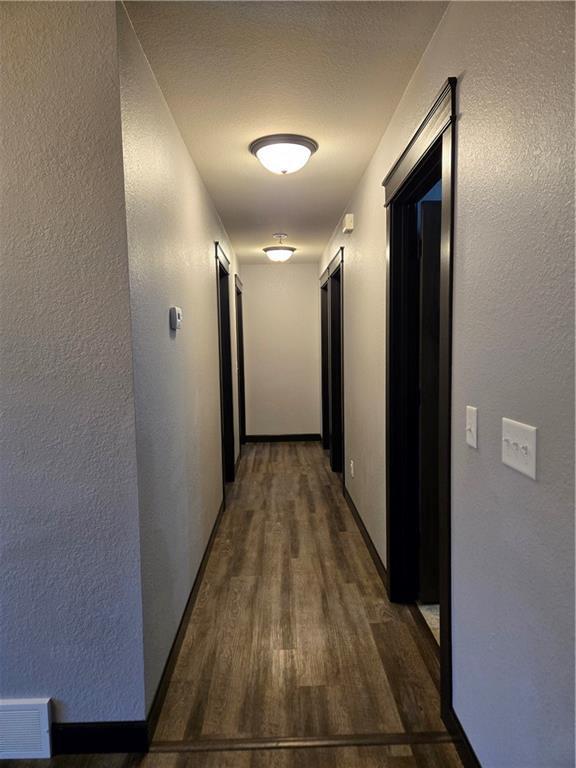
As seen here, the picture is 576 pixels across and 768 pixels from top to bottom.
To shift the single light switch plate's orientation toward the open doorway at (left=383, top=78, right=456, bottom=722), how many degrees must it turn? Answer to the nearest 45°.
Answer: approximately 90° to its right

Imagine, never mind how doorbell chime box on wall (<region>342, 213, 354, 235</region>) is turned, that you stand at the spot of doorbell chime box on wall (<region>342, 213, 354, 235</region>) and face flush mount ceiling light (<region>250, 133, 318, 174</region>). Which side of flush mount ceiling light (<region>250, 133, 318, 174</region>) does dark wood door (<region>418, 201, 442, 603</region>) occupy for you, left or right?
left

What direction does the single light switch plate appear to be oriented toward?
to the viewer's left

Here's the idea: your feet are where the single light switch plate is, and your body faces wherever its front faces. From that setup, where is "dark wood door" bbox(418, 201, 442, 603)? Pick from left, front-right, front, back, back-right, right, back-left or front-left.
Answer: right

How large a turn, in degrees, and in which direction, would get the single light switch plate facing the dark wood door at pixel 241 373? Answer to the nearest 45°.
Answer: approximately 45° to its right

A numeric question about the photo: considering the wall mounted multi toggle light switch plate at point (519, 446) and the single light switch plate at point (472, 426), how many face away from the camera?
0
